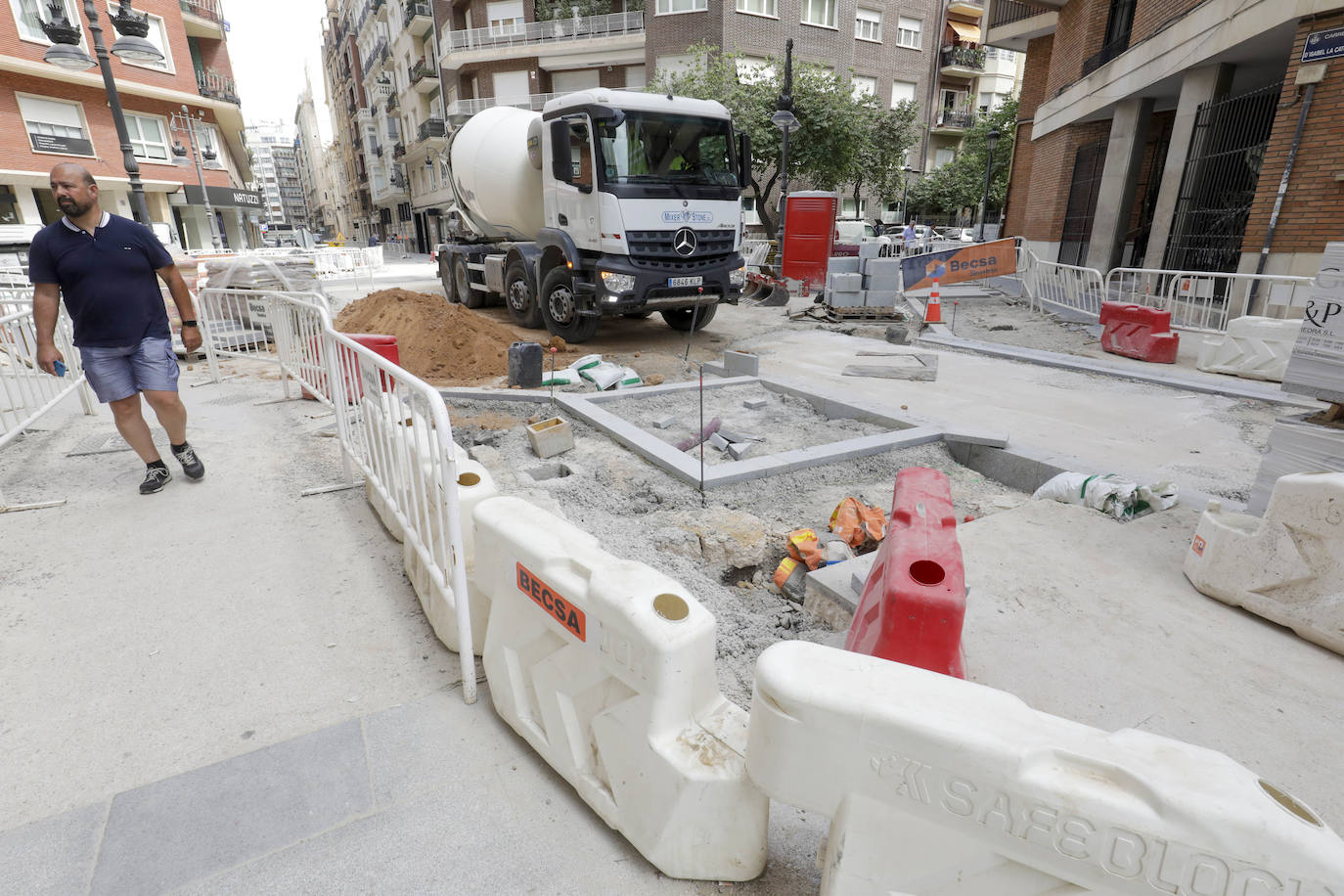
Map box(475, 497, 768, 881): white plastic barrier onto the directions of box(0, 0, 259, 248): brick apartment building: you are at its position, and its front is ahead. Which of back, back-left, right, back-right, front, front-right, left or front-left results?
front-right

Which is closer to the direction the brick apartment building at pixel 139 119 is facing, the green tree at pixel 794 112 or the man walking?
the green tree

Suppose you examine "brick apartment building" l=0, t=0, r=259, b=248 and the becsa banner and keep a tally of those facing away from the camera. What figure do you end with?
0

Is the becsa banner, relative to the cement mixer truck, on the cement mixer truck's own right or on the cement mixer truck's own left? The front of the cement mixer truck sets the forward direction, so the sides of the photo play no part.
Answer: on the cement mixer truck's own left

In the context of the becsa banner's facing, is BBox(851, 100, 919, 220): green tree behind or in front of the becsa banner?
behind

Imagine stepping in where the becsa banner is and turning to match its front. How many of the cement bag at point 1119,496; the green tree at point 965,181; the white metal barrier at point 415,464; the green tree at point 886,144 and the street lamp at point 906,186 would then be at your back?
3

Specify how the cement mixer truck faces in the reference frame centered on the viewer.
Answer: facing the viewer and to the right of the viewer

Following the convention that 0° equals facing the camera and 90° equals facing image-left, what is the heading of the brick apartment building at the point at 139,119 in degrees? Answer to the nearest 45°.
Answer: approximately 315°

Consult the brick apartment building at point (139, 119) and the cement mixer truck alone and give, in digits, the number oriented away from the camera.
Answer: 0

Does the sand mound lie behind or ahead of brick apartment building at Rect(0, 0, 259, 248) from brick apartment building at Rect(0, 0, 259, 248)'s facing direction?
ahead

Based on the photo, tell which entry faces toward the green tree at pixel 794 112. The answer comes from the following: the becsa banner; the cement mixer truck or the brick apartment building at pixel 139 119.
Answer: the brick apartment building

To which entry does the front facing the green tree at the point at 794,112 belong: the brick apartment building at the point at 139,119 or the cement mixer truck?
the brick apartment building

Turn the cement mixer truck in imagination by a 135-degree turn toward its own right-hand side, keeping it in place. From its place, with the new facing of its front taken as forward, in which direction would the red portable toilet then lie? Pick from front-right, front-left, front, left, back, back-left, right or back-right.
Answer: back-right
